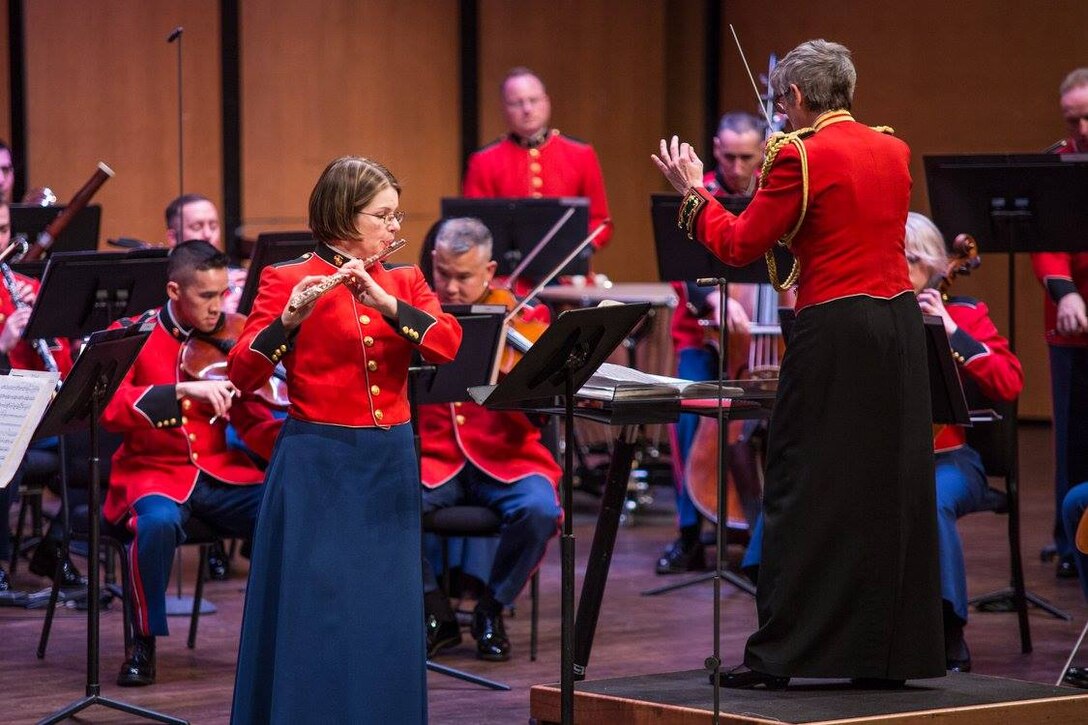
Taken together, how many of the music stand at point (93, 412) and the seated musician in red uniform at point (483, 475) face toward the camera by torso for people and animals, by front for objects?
1

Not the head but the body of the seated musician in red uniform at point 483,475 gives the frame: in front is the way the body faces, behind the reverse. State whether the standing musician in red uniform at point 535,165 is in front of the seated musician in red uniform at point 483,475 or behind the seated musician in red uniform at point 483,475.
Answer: behind

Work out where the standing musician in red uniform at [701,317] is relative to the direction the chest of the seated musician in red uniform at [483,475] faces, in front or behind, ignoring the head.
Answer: behind

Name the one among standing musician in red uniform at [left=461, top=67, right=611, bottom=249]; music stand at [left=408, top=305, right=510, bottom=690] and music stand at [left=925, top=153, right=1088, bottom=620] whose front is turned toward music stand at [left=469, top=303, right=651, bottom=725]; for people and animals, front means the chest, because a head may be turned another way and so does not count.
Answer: the standing musician in red uniform

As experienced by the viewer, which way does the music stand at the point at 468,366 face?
facing away from the viewer

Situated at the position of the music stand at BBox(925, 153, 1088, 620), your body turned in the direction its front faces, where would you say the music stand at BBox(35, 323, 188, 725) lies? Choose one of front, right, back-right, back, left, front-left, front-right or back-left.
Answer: back-left

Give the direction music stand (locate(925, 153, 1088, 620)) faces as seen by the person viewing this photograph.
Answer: facing away from the viewer
